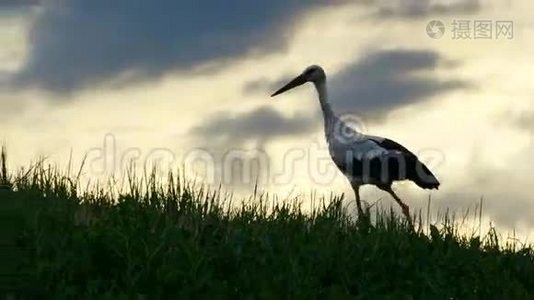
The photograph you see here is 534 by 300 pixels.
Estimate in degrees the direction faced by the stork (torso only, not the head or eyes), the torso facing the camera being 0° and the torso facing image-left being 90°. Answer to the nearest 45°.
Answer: approximately 90°
